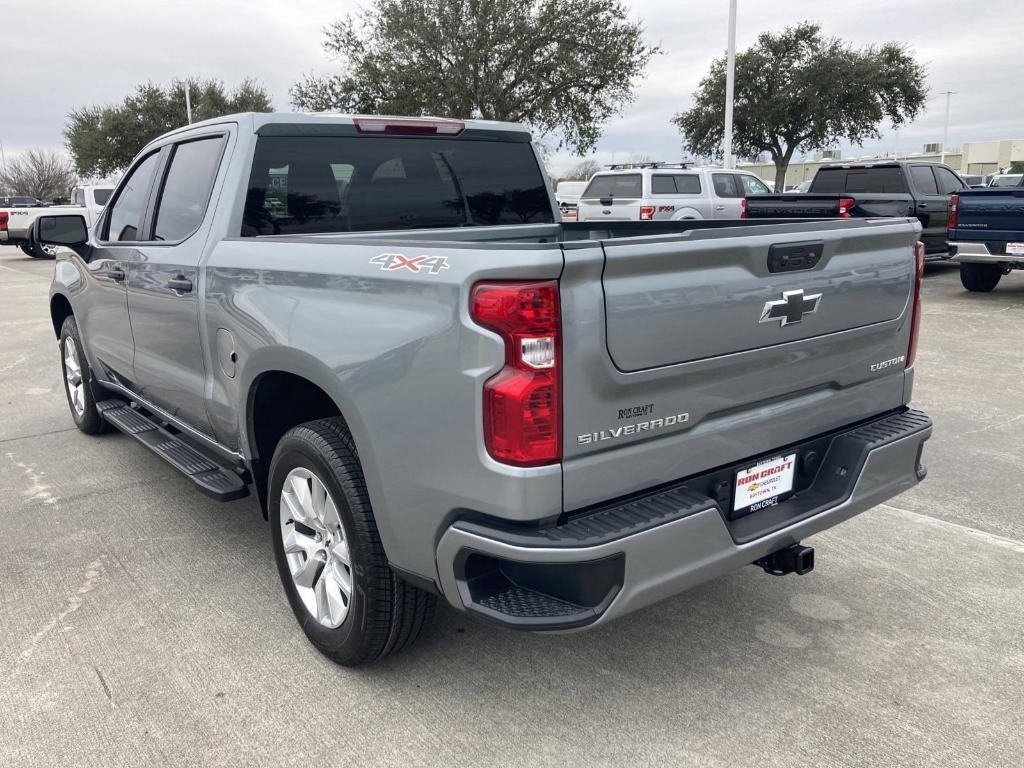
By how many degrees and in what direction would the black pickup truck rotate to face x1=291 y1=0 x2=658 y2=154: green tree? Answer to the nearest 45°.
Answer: approximately 90° to its left

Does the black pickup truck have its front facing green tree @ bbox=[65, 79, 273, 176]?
no

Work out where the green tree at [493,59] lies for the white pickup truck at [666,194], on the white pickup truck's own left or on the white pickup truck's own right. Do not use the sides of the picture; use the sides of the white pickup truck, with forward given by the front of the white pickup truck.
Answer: on the white pickup truck's own left

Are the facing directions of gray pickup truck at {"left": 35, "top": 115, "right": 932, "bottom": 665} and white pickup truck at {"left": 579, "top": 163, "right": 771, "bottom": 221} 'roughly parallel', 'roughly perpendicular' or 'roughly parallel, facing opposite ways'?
roughly perpendicular

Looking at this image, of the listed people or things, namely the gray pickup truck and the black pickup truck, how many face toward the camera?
0

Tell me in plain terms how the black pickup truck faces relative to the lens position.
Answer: facing away from the viewer and to the right of the viewer

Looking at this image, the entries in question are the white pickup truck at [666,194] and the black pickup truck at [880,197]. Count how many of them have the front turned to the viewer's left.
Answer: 0

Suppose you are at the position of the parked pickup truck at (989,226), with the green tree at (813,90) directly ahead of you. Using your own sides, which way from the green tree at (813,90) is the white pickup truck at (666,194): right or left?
left

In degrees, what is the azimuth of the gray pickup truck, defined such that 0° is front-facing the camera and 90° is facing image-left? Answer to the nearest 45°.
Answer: approximately 135°

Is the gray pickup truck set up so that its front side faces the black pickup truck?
no

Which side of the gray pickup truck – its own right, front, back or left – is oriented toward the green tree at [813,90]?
right

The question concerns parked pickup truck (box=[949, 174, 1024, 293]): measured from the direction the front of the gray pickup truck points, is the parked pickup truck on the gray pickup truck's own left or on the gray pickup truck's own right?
on the gray pickup truck's own right

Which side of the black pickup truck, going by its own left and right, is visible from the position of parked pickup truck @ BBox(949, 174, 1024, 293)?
right

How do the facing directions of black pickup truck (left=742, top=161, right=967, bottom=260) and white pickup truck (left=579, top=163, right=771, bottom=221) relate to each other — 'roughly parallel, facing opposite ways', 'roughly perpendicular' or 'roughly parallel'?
roughly parallel

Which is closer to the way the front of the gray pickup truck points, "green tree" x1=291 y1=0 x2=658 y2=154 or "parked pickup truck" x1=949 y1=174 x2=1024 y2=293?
the green tree

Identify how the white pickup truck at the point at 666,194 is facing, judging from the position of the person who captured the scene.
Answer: facing away from the viewer and to the right of the viewer
